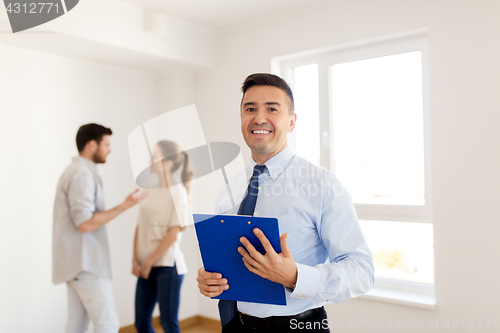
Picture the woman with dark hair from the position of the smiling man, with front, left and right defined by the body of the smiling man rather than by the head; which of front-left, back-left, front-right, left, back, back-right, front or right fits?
right

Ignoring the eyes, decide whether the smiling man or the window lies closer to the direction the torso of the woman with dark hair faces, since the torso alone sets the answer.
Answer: the smiling man

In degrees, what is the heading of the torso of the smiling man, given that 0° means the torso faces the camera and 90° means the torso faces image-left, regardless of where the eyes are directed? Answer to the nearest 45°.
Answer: approximately 45°

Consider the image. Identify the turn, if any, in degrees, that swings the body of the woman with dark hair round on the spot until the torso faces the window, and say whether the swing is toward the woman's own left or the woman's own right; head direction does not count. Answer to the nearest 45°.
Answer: approximately 135° to the woman's own left

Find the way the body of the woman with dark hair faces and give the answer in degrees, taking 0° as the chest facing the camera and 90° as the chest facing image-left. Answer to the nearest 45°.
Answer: approximately 45°

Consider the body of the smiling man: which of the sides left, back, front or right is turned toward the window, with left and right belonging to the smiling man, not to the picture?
back

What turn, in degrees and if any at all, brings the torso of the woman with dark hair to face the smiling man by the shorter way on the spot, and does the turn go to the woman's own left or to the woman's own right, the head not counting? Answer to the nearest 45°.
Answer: approximately 45° to the woman's own left

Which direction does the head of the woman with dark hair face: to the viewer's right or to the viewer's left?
to the viewer's left
